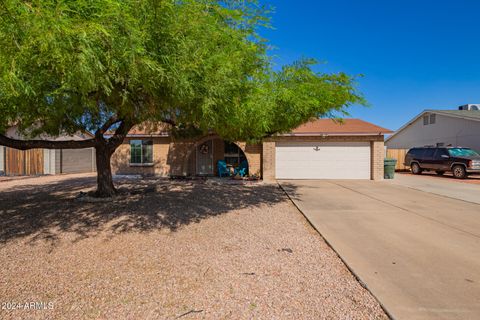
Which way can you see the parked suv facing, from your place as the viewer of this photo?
facing the viewer and to the right of the viewer

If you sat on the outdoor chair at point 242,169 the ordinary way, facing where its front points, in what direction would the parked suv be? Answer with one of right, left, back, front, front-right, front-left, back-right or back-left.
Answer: back-left

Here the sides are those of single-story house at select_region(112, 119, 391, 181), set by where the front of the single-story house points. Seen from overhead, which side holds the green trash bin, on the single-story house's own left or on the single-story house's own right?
on the single-story house's own left

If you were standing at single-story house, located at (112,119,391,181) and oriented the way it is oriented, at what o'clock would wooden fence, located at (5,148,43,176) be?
The wooden fence is roughly at 3 o'clock from the single-story house.

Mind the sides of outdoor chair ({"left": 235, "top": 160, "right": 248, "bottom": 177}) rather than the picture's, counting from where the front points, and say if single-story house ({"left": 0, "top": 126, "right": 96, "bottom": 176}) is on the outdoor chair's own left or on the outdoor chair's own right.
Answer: on the outdoor chair's own right

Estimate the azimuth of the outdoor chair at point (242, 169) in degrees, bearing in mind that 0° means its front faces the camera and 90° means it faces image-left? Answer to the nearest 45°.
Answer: approximately 45°

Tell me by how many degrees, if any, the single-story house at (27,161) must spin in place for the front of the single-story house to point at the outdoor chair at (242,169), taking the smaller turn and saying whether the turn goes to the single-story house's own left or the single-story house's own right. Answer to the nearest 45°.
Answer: approximately 45° to the single-story house's own left

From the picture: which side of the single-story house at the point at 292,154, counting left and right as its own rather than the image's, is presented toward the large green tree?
front

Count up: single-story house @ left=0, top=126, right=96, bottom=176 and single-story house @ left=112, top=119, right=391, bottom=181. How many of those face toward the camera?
2

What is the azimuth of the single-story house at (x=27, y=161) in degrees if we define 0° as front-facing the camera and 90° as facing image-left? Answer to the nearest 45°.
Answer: approximately 0°

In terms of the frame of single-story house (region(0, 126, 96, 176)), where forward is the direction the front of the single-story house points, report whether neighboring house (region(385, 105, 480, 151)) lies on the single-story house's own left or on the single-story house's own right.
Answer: on the single-story house's own left

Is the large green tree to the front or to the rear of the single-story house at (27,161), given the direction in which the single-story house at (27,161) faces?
to the front
